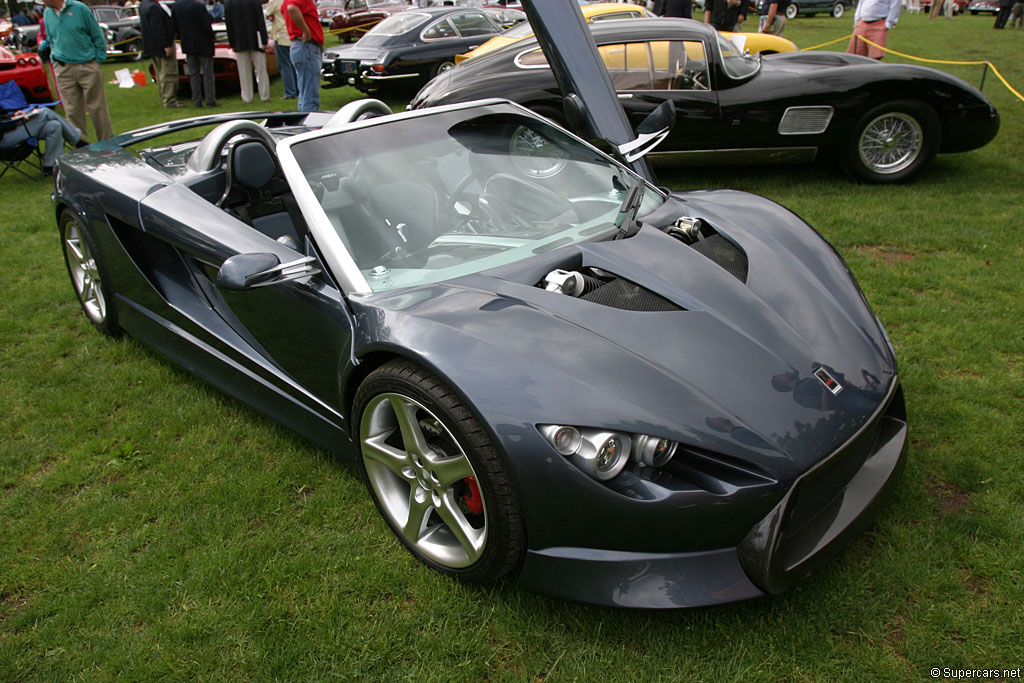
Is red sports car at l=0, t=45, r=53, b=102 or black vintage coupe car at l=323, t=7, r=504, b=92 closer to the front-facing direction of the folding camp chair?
the black vintage coupe car

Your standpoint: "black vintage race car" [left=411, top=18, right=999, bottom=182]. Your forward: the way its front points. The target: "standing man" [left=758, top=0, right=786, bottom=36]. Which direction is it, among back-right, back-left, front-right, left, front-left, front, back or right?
left

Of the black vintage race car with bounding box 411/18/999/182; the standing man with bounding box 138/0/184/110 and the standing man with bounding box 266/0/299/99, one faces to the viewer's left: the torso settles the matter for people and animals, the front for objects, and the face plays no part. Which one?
the standing man with bounding box 266/0/299/99

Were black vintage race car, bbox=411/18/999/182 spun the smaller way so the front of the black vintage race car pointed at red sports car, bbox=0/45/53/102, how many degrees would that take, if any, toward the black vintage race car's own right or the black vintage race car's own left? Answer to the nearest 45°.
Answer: approximately 180°

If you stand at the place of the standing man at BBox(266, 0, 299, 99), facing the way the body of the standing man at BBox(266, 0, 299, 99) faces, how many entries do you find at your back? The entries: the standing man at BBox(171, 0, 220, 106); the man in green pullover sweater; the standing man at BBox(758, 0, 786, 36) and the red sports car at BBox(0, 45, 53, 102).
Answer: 1

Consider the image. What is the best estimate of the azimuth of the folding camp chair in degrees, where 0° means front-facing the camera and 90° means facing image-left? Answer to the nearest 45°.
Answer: approximately 270°

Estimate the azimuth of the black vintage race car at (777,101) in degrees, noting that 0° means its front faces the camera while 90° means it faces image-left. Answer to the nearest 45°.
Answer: approximately 270°

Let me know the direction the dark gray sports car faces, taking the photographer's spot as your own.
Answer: facing the viewer and to the right of the viewer

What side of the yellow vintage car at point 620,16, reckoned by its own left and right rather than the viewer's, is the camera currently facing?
right

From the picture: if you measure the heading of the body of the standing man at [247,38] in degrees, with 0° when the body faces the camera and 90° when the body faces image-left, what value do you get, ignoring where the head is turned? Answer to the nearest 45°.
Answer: approximately 180°

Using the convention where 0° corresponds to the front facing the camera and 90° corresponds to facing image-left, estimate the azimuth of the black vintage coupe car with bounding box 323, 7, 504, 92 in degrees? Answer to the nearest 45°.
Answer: approximately 225°
